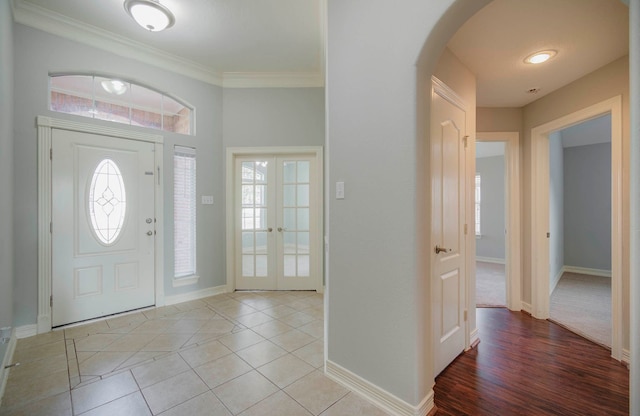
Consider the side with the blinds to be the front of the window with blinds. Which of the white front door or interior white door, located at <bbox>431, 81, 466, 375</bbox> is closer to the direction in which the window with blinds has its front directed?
the interior white door

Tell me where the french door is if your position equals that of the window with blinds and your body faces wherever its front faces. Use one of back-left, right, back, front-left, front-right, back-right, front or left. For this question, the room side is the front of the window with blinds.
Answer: front-left

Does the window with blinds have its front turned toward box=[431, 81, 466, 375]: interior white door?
yes

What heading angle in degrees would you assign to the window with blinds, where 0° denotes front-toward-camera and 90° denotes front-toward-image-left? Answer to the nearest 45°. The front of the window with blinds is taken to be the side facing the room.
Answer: approximately 315°

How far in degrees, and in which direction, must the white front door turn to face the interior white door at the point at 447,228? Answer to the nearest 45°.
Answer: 0° — it already faces it

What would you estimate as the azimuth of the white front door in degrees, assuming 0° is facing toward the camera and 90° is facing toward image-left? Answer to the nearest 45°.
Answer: approximately 315°

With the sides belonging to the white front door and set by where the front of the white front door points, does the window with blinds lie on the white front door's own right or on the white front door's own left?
on the white front door's own left

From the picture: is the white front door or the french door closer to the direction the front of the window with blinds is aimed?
the french door
